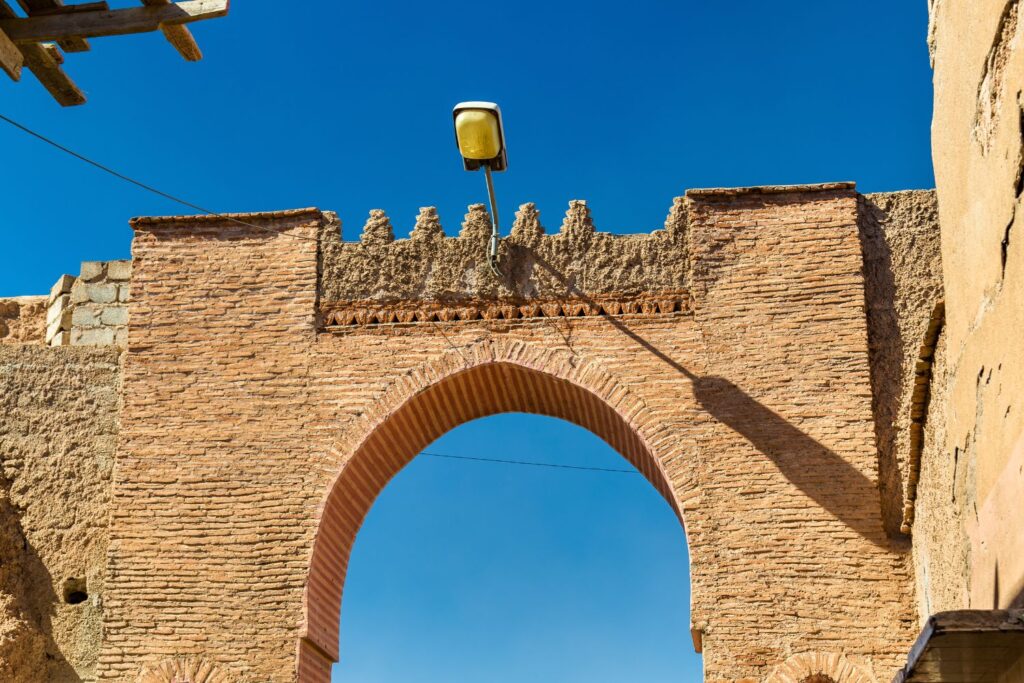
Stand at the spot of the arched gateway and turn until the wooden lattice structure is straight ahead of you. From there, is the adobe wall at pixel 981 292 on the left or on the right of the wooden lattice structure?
left

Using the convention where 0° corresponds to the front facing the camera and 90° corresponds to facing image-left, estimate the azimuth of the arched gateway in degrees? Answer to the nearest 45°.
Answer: approximately 0°

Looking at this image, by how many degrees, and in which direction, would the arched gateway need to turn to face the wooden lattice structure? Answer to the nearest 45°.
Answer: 0° — it already faces it
